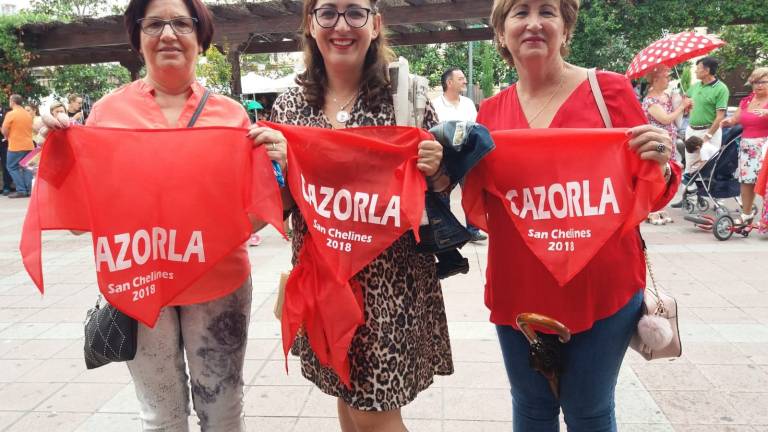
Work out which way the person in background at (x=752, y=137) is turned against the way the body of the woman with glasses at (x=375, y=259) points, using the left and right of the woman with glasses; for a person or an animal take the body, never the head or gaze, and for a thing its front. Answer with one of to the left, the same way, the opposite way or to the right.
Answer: to the right

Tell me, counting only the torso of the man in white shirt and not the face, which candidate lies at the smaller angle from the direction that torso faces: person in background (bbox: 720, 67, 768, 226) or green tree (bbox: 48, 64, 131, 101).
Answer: the person in background

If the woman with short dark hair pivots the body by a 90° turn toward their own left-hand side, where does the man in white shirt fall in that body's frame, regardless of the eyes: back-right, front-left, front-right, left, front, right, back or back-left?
front-left

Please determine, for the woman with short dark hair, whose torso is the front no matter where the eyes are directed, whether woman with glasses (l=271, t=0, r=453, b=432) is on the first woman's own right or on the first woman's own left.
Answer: on the first woman's own left

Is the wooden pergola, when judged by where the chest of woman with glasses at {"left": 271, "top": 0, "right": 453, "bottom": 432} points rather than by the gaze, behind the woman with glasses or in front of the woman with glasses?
behind

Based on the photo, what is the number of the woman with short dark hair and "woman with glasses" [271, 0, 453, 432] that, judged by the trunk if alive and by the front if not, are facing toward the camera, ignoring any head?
2

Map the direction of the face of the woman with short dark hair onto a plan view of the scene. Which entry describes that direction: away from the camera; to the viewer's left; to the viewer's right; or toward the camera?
toward the camera

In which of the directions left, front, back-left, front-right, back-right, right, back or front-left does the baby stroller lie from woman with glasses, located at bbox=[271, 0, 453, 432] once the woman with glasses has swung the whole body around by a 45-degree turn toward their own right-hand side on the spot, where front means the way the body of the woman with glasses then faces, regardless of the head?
back

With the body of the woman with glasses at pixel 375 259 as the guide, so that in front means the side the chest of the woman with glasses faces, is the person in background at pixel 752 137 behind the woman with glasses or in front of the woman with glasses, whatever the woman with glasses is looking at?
behind

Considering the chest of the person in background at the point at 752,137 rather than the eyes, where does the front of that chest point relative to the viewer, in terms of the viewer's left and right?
facing the viewer and to the left of the viewer

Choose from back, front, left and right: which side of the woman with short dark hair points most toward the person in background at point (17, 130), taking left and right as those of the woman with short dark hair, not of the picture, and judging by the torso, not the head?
back

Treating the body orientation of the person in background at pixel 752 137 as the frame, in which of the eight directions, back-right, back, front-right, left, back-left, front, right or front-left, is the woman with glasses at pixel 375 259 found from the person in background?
front-left

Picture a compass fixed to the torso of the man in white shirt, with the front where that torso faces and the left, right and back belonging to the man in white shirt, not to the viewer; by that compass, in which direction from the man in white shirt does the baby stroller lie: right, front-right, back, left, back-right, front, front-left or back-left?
front-left

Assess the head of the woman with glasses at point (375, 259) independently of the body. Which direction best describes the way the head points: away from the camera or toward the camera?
toward the camera

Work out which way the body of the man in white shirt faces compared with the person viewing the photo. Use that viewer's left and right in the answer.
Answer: facing the viewer and to the right of the viewer

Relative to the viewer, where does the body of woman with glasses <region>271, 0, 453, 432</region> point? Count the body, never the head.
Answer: toward the camera
